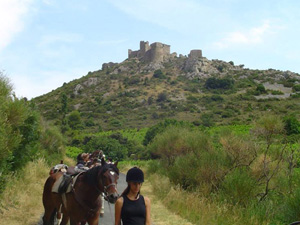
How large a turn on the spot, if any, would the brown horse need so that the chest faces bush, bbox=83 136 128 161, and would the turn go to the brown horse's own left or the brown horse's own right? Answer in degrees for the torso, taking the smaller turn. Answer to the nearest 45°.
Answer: approximately 135° to the brown horse's own left

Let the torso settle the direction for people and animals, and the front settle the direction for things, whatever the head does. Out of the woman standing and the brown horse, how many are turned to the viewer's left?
0

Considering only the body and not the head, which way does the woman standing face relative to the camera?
toward the camera

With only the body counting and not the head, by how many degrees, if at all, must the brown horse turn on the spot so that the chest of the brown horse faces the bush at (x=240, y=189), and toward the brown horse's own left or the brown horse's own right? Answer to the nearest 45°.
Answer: approximately 90° to the brown horse's own left

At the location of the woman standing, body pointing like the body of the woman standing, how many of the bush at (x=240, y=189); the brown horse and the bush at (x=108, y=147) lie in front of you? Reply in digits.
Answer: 0

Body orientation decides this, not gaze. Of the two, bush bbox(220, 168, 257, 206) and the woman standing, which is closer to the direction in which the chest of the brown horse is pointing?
the woman standing

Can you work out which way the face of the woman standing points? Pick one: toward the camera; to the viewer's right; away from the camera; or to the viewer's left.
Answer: toward the camera

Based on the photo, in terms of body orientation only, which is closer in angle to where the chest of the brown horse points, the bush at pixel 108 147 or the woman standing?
the woman standing

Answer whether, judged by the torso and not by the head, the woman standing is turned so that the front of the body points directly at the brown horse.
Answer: no

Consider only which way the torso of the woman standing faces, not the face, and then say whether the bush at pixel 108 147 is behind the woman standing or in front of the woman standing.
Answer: behind

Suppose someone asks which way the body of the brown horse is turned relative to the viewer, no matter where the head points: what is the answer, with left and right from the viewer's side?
facing the viewer and to the right of the viewer

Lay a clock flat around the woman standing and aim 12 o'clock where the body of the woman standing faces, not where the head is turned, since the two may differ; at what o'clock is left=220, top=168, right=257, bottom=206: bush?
The bush is roughly at 7 o'clock from the woman standing.
